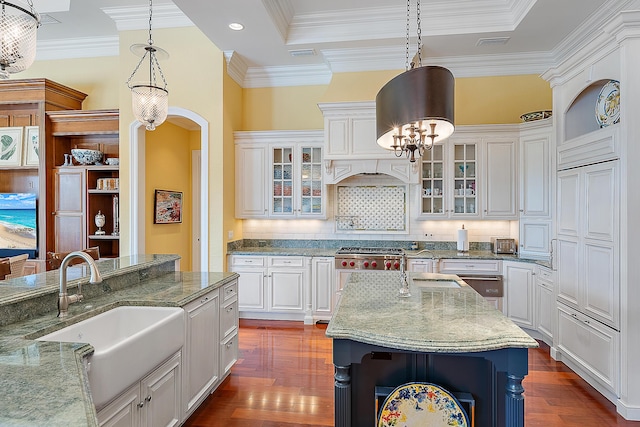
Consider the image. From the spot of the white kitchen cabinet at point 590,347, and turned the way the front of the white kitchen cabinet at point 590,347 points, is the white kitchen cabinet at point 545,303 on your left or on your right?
on your right

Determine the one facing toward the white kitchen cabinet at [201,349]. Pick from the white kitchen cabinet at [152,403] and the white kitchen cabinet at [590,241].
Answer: the white kitchen cabinet at [590,241]

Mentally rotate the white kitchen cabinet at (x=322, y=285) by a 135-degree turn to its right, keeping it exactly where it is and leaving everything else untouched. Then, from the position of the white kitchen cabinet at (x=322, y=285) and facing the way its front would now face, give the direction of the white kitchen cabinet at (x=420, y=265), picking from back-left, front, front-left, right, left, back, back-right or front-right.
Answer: back-right

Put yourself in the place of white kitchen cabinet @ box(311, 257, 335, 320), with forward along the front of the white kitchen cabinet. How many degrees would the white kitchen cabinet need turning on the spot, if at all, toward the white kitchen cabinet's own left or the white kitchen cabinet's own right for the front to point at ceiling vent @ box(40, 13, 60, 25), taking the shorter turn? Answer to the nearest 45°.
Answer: approximately 90° to the white kitchen cabinet's own right

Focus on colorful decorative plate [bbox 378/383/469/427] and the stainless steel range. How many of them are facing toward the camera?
2

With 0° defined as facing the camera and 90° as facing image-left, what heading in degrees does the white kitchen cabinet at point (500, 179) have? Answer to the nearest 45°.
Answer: approximately 0°

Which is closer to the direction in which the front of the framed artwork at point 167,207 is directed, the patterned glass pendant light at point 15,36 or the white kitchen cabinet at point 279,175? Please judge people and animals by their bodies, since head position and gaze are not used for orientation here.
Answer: the patterned glass pendant light

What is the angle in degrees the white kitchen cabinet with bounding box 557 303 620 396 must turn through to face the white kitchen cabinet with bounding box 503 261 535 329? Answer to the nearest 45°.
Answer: approximately 90° to its right

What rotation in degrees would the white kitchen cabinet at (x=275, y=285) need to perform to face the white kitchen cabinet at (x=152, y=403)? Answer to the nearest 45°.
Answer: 0° — it already faces it

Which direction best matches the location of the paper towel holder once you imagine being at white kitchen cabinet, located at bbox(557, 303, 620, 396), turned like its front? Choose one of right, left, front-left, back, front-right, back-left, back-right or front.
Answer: right

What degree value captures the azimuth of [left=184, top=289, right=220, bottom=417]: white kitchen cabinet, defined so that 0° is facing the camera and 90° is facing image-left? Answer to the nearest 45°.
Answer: approximately 315°

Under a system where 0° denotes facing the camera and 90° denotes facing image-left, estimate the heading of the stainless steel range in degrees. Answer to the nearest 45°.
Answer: approximately 0°
